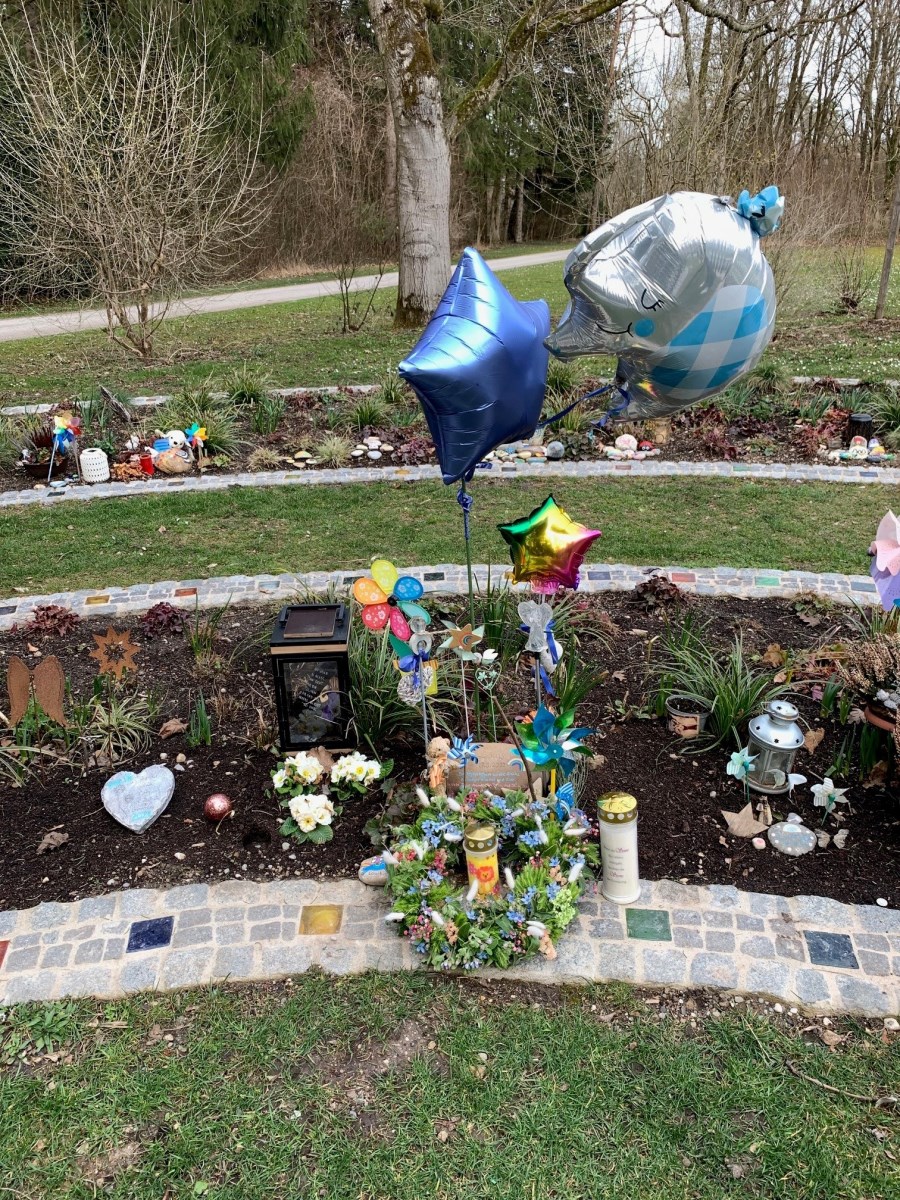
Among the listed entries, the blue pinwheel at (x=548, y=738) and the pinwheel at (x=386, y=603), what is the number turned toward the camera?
2

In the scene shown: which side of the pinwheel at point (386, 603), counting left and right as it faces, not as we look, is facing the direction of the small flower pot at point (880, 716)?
left

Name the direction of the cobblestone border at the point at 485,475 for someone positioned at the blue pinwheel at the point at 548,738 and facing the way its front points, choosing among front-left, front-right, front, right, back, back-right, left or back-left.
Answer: back

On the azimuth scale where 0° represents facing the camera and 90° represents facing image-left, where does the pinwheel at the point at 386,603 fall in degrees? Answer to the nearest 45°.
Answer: approximately 0°

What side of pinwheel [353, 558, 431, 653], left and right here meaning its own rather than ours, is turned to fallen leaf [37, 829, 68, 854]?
right

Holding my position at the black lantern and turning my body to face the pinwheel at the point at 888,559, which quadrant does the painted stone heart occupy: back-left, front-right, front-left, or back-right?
back-right
